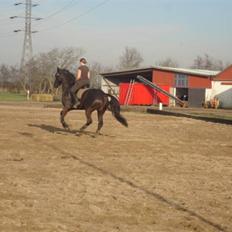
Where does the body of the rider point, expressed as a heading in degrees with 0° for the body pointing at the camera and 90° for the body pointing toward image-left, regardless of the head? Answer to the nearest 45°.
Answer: approximately 135°
